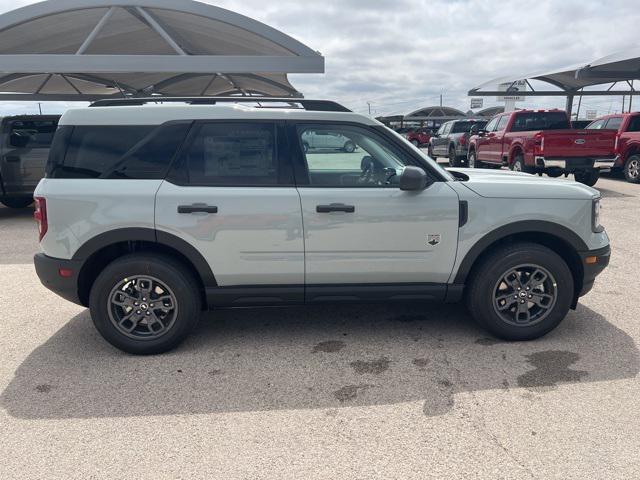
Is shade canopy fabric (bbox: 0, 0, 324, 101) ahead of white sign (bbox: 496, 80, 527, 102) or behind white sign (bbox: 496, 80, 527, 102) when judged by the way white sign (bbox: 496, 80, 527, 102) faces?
ahead

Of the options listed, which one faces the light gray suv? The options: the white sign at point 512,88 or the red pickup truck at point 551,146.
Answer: the white sign

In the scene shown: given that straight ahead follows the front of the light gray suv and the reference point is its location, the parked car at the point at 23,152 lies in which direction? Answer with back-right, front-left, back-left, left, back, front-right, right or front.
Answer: back-left

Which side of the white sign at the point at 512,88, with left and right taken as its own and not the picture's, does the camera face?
front

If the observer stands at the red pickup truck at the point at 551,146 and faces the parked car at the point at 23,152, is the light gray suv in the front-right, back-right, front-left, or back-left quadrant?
front-left

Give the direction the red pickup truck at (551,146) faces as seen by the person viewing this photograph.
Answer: facing away from the viewer and to the left of the viewer

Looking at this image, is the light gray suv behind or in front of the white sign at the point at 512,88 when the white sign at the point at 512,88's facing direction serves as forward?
in front

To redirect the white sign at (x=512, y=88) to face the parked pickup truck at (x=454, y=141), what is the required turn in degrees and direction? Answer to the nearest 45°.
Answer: approximately 45° to its right

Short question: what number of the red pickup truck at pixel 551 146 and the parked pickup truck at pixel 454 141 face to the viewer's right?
0

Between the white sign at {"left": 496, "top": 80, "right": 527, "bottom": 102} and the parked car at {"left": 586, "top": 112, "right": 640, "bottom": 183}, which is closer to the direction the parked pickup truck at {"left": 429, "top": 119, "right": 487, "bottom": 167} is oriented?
the white sign

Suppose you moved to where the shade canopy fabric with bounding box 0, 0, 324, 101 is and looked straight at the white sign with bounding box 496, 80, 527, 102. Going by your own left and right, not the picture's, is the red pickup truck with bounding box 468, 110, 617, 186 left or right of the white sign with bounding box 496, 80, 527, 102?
right

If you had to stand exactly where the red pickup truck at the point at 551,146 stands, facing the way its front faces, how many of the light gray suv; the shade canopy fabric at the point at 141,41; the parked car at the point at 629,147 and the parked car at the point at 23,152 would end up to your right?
1

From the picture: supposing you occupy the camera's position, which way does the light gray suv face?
facing to the right of the viewer

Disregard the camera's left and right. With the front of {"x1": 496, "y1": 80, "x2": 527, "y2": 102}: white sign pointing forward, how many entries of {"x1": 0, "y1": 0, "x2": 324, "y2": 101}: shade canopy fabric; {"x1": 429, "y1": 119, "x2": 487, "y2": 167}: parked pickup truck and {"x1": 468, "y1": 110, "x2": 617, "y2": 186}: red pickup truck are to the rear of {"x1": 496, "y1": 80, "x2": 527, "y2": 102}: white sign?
0

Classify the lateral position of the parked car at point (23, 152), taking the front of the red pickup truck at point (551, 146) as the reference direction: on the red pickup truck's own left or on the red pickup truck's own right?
on the red pickup truck's own left

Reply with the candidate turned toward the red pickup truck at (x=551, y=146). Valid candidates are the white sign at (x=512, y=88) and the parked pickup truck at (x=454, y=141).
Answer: the white sign
